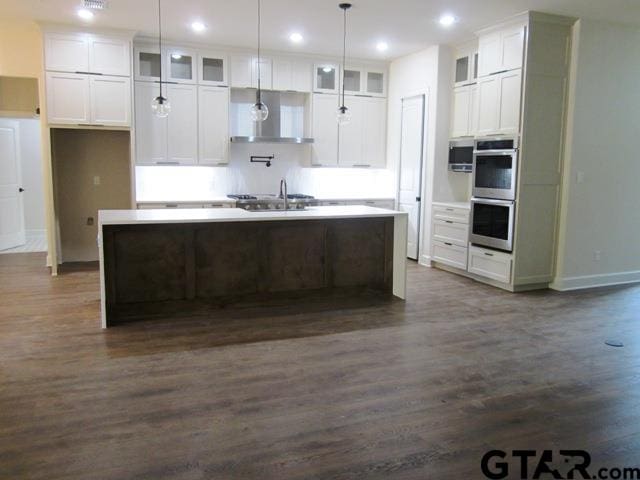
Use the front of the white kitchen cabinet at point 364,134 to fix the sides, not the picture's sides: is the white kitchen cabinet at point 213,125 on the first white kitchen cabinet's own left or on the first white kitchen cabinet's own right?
on the first white kitchen cabinet's own right

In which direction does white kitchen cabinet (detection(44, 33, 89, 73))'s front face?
toward the camera

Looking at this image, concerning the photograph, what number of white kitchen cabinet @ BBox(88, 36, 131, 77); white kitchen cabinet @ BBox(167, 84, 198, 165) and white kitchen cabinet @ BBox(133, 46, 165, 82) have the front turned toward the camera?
3

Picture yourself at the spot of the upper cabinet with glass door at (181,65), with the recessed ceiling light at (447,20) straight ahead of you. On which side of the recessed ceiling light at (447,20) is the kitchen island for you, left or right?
right

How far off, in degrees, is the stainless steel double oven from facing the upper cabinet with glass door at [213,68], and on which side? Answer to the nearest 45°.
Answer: approximately 45° to its right

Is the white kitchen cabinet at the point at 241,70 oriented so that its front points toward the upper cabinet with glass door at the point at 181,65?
no

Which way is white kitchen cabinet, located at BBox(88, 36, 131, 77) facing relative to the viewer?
toward the camera

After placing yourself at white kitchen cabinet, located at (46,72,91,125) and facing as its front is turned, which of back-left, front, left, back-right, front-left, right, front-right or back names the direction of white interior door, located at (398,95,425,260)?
left

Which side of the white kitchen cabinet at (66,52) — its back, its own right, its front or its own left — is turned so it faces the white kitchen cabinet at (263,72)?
left

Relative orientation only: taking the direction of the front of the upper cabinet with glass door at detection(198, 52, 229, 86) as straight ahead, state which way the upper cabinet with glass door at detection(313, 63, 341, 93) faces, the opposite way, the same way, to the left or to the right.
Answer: the same way

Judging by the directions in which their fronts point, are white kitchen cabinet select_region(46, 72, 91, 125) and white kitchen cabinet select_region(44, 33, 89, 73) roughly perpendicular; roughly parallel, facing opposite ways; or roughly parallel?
roughly parallel

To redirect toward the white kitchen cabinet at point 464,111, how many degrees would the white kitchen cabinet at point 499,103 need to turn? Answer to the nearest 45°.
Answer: approximately 90° to its right

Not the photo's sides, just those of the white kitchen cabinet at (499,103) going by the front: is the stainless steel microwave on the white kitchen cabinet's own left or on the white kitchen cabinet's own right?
on the white kitchen cabinet's own right

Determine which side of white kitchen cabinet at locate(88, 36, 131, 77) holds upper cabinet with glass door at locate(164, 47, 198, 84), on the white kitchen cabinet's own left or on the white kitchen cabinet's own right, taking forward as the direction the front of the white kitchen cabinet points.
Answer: on the white kitchen cabinet's own left

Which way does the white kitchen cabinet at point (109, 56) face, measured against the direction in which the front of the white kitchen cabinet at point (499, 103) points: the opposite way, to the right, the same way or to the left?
to the left

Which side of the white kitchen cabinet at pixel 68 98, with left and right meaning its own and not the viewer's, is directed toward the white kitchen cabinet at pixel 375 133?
left

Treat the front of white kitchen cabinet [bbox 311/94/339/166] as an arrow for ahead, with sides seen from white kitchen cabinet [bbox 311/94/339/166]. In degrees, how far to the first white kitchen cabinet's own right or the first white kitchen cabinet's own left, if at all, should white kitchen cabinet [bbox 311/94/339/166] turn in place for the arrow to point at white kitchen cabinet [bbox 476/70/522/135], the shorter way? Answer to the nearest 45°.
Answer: approximately 45° to the first white kitchen cabinet's own left

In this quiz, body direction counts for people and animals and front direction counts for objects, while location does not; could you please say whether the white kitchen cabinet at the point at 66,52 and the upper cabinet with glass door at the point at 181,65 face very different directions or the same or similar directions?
same or similar directions

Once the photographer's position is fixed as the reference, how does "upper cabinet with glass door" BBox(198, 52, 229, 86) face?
facing the viewer

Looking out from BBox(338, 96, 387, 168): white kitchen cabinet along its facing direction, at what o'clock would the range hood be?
The range hood is roughly at 2 o'clock from the white kitchen cabinet.

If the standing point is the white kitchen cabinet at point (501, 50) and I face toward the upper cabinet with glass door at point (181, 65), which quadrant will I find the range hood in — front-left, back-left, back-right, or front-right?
front-right

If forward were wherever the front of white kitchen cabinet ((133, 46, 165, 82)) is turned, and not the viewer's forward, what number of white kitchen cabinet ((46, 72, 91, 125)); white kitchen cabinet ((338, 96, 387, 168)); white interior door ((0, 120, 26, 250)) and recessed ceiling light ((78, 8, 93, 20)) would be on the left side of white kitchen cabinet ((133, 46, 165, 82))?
1

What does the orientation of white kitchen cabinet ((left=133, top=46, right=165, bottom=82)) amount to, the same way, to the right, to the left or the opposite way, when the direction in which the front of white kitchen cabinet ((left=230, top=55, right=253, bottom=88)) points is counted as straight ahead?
the same way
